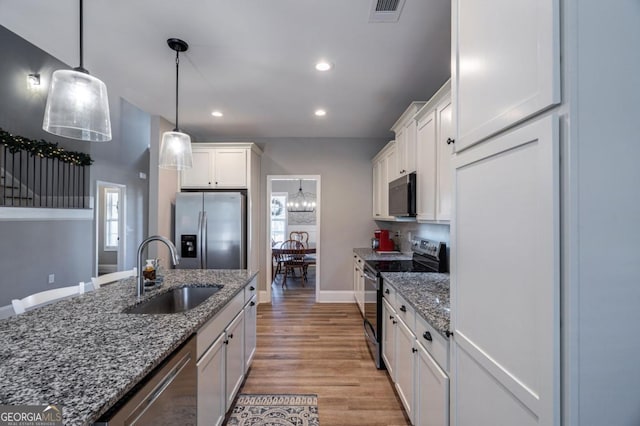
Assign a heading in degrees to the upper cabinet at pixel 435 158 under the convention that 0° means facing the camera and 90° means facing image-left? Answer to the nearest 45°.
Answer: approximately 90°

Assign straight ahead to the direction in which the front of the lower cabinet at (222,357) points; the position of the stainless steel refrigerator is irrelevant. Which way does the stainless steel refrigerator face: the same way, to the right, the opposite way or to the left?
to the right

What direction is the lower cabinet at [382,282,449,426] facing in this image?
to the viewer's left

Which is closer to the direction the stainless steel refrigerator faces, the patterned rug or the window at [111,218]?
the patterned rug

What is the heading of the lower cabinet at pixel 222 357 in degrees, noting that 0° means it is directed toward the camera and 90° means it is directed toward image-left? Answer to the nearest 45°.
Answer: approximately 270°
